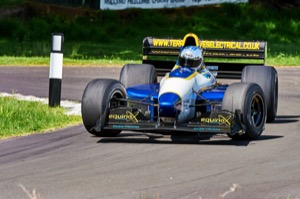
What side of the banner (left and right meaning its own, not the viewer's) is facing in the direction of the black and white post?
front

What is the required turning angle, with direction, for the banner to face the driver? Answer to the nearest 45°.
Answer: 0° — it already faces them

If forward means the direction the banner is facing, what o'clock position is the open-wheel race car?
The open-wheel race car is roughly at 12 o'clock from the banner.

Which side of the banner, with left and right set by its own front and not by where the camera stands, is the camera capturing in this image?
front
